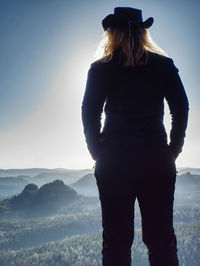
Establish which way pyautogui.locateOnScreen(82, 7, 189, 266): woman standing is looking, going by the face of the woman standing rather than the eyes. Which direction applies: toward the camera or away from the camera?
away from the camera

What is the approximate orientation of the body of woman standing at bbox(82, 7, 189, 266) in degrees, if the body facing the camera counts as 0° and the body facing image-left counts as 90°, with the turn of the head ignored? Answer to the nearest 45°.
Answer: approximately 180°
